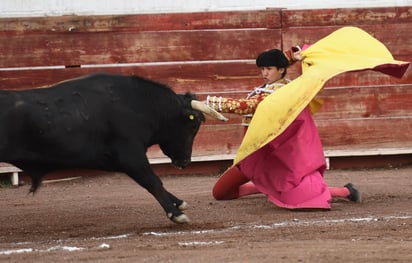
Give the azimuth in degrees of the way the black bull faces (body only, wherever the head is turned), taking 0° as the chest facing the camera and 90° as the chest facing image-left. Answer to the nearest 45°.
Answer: approximately 270°
